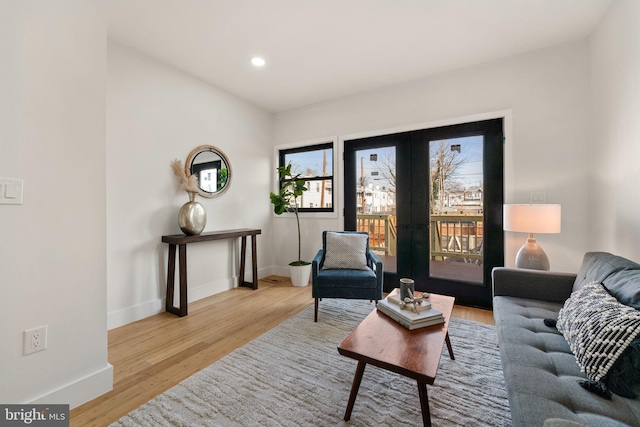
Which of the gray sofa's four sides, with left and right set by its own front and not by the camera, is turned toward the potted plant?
front

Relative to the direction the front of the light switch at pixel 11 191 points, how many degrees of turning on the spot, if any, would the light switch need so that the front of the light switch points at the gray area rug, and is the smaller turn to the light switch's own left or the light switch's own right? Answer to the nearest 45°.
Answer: approximately 45° to the light switch's own left

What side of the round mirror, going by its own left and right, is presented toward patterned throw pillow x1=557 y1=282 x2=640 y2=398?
front

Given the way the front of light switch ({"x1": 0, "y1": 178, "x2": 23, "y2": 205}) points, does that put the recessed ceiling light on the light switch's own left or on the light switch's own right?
on the light switch's own left

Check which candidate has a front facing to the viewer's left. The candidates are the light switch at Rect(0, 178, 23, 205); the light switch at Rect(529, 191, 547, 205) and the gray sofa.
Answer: the gray sofa

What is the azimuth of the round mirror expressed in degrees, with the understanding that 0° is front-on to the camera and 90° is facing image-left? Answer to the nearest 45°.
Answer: approximately 315°

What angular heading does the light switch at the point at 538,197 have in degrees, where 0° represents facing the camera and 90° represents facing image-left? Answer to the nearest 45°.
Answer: approximately 0°

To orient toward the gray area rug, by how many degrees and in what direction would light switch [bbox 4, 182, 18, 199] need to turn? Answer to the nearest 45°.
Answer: approximately 45° to its left

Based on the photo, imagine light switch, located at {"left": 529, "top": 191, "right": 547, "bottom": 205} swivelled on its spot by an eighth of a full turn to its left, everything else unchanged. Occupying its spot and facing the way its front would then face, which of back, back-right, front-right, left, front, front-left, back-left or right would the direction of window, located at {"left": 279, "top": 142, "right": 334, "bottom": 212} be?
back-right

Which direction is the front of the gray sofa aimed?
to the viewer's left

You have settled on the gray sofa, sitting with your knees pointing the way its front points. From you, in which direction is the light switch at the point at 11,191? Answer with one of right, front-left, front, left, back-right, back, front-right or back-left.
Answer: front-left

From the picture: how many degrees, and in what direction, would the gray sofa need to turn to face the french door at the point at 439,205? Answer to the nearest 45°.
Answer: approximately 45° to its right

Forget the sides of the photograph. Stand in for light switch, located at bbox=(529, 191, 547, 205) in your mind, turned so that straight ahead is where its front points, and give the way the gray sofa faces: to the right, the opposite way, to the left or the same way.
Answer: to the right

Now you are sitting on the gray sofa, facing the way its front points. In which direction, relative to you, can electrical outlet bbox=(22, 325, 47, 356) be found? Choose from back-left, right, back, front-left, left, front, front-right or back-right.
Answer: front-left

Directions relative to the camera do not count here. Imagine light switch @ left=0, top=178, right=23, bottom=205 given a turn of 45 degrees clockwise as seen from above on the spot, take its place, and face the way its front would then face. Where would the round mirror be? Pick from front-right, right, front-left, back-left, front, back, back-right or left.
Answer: back
